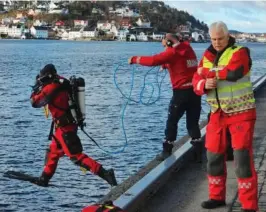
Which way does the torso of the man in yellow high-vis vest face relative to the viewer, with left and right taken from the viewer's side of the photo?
facing the viewer and to the left of the viewer

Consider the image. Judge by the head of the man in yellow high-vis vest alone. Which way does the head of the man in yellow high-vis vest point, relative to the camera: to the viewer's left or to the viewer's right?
to the viewer's left
